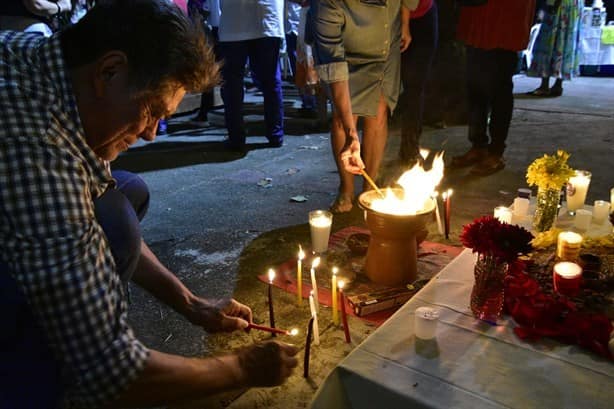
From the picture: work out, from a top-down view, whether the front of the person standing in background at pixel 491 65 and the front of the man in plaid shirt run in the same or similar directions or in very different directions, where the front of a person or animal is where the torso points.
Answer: very different directions

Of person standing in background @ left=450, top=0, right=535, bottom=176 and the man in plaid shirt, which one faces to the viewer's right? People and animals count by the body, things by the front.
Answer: the man in plaid shirt

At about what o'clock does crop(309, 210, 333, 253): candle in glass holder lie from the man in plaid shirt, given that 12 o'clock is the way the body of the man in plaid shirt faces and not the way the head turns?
The candle in glass holder is roughly at 10 o'clock from the man in plaid shirt.

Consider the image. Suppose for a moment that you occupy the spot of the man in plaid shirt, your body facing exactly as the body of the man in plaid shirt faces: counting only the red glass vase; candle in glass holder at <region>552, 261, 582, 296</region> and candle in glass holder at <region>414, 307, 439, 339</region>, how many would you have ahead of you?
3

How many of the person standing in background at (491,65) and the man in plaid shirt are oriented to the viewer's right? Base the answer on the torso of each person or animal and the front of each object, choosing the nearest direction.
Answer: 1

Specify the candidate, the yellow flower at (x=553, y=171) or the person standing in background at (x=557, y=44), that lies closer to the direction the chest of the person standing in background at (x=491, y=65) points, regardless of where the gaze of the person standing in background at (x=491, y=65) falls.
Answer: the yellow flower

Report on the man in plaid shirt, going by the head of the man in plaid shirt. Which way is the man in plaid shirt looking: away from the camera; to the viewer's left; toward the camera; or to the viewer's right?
to the viewer's right

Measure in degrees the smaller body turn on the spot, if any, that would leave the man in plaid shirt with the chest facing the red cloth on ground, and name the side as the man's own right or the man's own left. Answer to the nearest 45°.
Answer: approximately 45° to the man's own left

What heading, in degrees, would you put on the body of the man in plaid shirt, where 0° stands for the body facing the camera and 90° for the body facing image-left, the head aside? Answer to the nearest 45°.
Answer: approximately 270°

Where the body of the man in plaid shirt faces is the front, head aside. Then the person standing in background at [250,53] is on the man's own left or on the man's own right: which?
on the man's own left

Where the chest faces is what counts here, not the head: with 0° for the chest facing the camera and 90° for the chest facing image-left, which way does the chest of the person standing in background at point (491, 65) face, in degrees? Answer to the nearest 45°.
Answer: approximately 45°
